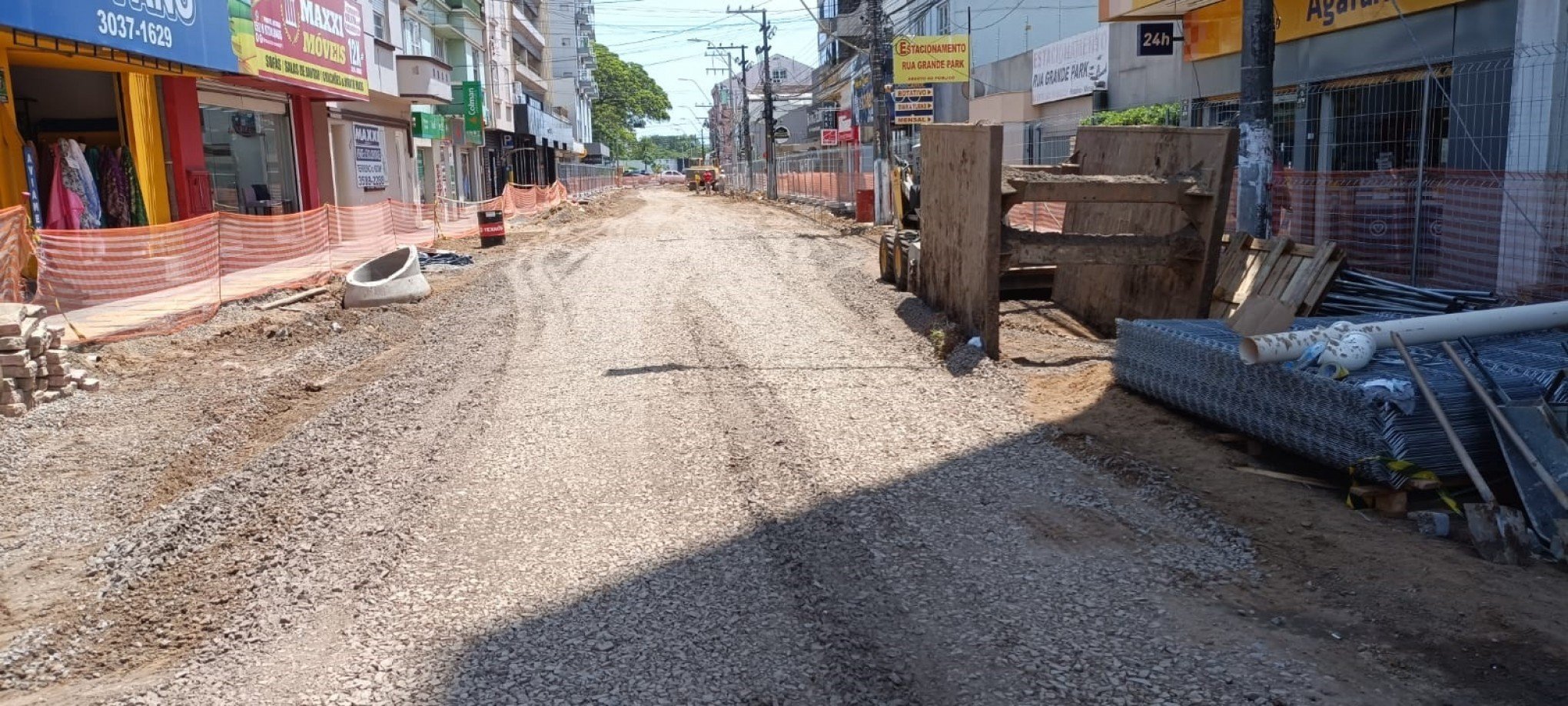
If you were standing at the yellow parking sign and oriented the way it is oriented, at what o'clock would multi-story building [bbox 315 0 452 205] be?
The multi-story building is roughly at 3 o'clock from the yellow parking sign.

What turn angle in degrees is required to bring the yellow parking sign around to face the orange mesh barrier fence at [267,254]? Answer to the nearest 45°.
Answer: approximately 45° to its right

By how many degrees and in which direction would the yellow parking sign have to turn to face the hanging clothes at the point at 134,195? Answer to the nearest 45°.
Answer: approximately 45° to its right

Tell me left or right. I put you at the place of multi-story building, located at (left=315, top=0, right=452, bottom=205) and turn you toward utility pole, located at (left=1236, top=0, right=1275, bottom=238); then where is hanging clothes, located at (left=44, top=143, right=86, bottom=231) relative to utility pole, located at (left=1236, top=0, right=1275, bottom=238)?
right

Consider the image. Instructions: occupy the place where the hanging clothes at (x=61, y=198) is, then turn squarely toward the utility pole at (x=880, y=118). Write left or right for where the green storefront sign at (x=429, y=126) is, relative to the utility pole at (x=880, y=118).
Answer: left

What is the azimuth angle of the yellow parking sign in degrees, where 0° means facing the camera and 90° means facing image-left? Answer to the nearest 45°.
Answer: approximately 0°

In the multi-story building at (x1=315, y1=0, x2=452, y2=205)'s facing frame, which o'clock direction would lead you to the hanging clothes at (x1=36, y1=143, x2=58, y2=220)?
The hanging clothes is roughly at 2 o'clock from the multi-story building.

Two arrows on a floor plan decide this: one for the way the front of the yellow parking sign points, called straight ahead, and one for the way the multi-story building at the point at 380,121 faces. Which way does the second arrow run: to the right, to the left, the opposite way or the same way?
to the left

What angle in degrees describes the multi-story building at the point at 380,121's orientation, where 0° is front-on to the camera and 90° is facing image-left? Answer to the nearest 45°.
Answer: approximately 315°

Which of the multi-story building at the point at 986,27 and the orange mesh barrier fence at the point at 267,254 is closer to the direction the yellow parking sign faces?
the orange mesh barrier fence

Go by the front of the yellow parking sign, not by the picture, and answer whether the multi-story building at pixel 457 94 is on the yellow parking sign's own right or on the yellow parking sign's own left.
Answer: on the yellow parking sign's own right

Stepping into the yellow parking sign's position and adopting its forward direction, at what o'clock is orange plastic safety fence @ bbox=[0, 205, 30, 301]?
The orange plastic safety fence is roughly at 1 o'clock from the yellow parking sign.

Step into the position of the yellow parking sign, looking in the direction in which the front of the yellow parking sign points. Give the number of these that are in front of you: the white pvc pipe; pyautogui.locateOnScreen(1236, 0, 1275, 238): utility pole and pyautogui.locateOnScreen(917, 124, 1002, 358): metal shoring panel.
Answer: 3
